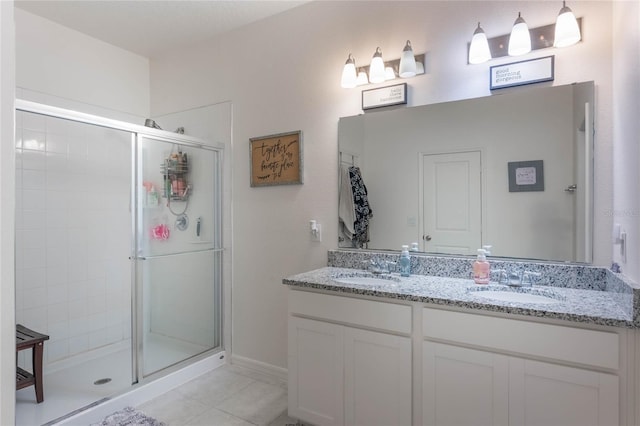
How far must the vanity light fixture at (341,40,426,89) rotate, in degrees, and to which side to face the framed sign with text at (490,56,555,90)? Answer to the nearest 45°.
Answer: approximately 135° to its left

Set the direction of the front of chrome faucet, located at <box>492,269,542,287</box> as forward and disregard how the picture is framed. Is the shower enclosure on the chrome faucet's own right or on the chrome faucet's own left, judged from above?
on the chrome faucet's own right

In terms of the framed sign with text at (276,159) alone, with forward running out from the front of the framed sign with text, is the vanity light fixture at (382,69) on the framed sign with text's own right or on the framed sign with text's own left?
on the framed sign with text's own left

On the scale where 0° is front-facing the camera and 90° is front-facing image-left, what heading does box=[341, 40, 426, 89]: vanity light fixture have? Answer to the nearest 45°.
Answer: approximately 45°

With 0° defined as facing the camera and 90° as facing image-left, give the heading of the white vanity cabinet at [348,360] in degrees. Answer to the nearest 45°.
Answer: approximately 45°

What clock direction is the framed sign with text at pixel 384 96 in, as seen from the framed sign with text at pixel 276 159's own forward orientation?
the framed sign with text at pixel 384 96 is roughly at 9 o'clock from the framed sign with text at pixel 276 159.
